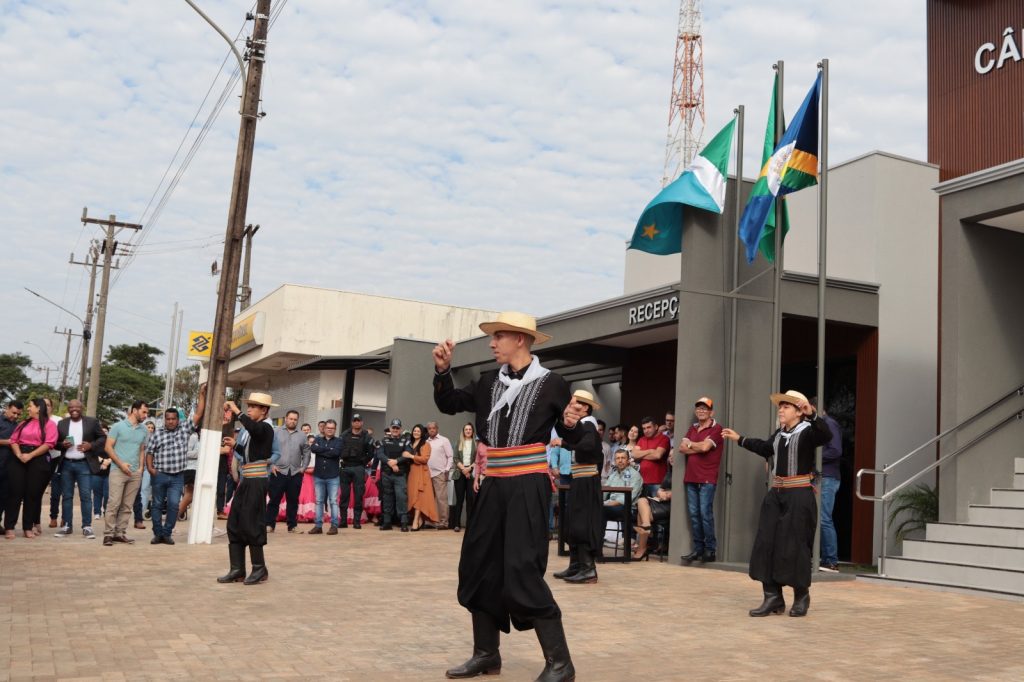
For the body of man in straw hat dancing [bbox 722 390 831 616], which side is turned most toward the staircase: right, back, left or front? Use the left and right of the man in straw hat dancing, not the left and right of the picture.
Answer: back

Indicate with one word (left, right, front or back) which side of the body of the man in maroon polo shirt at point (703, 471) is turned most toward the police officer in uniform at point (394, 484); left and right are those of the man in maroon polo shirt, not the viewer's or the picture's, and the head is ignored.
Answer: right

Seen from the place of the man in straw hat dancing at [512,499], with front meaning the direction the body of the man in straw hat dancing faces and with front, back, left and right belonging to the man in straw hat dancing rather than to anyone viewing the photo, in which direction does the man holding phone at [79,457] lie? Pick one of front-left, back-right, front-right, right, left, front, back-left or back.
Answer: right

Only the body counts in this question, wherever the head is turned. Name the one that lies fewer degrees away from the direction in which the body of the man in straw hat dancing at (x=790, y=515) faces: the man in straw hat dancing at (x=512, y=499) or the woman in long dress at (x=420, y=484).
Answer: the man in straw hat dancing

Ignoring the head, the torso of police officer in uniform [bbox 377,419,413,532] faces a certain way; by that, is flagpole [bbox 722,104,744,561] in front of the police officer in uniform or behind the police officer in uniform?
in front

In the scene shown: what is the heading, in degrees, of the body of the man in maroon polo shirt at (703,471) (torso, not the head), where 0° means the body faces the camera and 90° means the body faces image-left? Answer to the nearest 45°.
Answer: approximately 45°

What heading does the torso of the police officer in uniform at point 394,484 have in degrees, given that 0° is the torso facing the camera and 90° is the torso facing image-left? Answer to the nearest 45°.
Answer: approximately 0°

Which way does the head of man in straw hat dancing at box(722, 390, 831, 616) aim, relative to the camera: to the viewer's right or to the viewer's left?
to the viewer's left

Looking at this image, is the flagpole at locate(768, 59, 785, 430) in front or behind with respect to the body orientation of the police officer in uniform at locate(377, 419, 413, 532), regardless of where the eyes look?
in front
